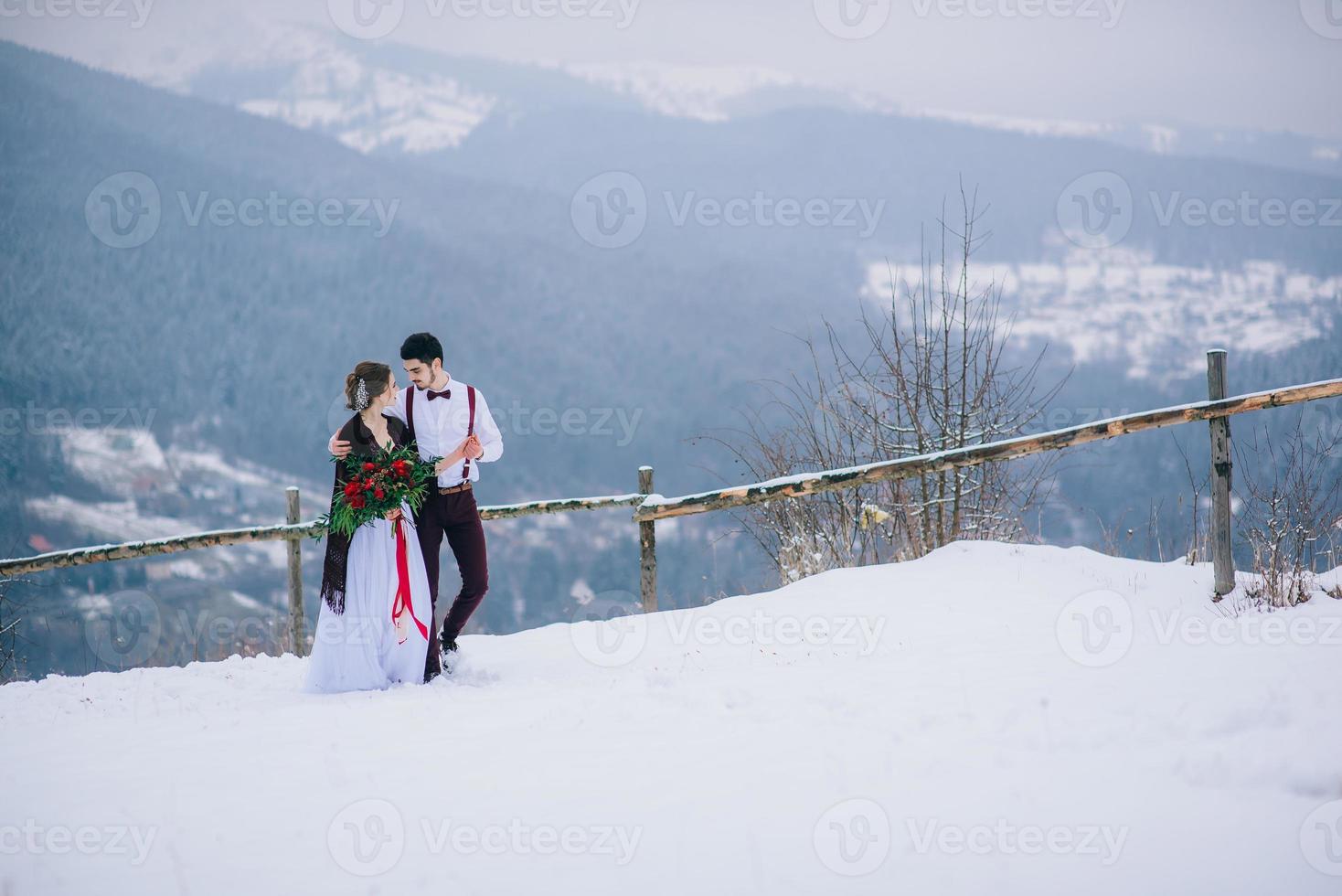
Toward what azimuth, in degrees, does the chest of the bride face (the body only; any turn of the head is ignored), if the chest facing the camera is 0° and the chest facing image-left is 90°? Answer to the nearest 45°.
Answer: approximately 315°

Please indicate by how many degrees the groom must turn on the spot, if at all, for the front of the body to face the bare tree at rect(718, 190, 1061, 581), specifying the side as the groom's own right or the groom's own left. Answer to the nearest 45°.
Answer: approximately 135° to the groom's own left

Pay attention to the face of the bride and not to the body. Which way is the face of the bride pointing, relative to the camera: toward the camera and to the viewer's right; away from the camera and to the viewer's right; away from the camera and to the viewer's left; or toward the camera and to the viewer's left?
away from the camera and to the viewer's right

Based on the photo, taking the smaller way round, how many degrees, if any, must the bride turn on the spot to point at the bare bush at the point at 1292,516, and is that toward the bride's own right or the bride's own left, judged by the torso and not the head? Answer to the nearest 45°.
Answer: approximately 45° to the bride's own left

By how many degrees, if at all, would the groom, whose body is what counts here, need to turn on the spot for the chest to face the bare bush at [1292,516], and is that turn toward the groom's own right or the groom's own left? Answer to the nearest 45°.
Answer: approximately 90° to the groom's own left

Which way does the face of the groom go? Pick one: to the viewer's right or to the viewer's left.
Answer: to the viewer's left
